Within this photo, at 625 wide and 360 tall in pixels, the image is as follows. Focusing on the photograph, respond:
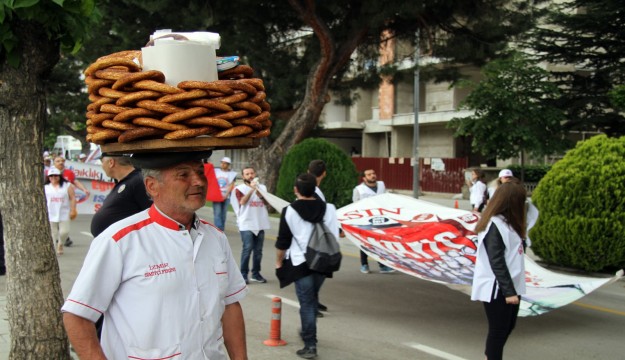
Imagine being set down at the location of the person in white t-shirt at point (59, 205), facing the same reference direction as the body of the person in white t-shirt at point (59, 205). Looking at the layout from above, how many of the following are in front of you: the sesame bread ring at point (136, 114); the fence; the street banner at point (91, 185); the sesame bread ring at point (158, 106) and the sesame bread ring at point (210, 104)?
3

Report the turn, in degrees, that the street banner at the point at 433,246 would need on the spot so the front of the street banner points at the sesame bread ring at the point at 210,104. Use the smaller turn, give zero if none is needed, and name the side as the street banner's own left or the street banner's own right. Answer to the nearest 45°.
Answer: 0° — it already faces it

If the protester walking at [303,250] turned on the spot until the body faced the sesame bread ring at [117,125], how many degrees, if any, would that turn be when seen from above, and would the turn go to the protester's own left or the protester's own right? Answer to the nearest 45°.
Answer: approximately 135° to the protester's own left

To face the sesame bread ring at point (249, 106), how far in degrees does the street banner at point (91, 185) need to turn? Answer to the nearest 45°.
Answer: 0° — it already faces it

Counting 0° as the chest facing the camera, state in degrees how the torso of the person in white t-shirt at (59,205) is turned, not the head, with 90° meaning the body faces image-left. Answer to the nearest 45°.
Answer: approximately 0°

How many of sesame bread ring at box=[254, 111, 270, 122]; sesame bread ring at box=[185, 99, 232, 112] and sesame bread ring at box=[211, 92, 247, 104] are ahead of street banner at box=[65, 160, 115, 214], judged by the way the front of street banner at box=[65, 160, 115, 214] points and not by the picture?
3

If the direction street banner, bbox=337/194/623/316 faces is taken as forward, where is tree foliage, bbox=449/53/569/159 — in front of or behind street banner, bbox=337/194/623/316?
behind

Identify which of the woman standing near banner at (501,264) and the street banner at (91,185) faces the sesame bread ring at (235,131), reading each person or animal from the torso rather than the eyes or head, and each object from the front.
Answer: the street banner

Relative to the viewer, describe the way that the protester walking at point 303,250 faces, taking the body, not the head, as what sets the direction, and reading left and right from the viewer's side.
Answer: facing away from the viewer and to the left of the viewer
